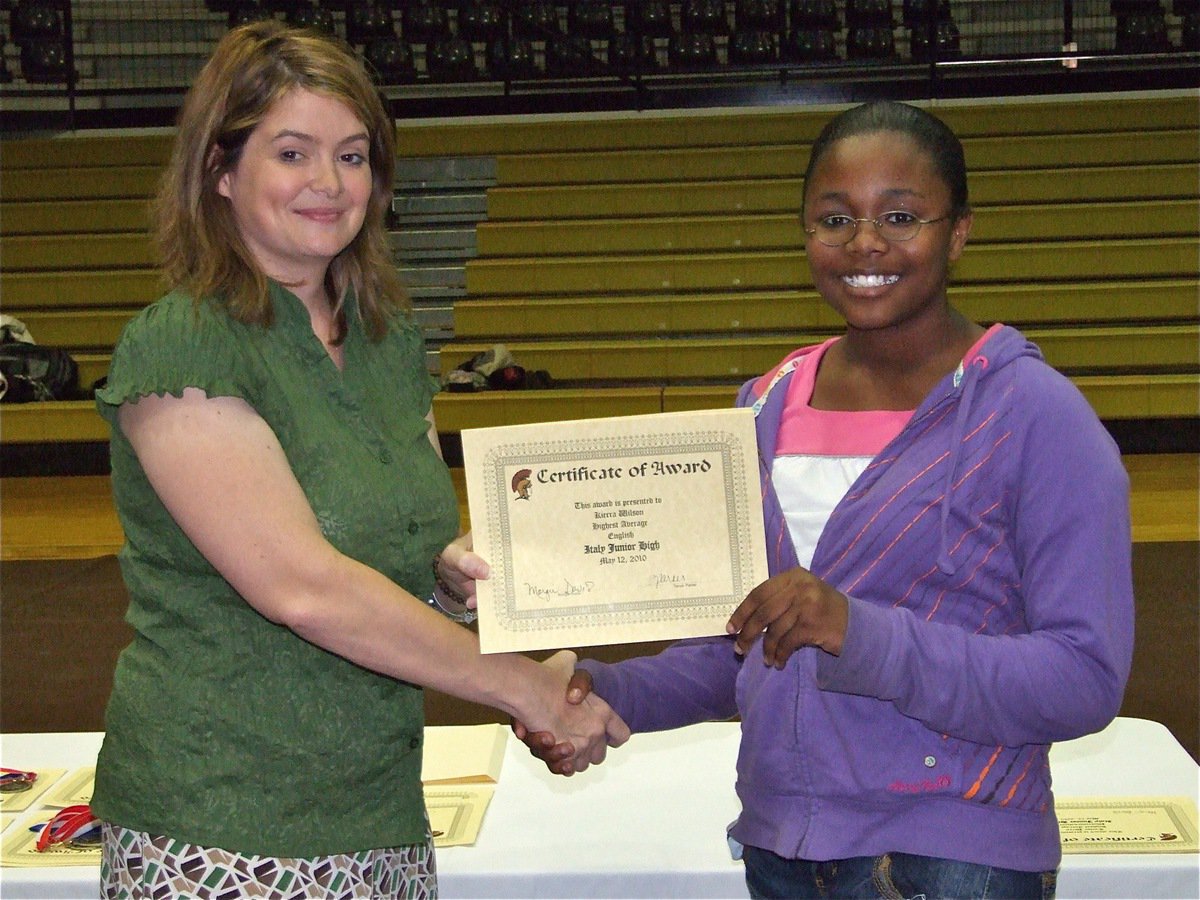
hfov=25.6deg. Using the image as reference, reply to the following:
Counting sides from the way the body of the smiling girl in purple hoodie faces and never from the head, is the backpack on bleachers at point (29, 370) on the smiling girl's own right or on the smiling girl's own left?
on the smiling girl's own right

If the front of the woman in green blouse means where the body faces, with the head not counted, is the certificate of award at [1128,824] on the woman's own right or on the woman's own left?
on the woman's own left

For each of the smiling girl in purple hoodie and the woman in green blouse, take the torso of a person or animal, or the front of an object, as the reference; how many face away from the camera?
0

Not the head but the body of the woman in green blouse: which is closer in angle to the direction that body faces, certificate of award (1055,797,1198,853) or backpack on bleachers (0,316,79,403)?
the certificate of award

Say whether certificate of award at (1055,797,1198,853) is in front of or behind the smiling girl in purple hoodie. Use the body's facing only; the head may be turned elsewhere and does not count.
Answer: behind

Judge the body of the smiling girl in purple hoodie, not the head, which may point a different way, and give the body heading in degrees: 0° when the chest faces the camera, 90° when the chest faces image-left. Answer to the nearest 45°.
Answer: approximately 45°

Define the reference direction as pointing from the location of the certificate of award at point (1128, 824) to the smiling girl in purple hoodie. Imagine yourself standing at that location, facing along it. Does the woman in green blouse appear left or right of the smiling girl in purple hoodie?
right
